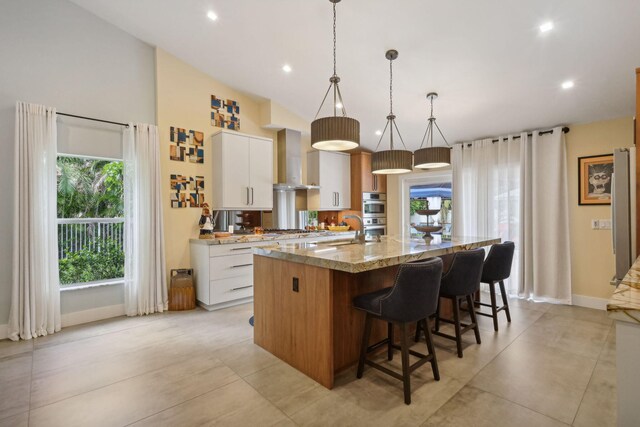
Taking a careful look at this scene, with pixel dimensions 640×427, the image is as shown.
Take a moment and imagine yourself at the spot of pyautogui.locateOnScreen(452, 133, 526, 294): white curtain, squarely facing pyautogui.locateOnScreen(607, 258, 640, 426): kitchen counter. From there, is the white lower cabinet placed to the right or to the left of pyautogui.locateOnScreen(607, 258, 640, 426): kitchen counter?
right

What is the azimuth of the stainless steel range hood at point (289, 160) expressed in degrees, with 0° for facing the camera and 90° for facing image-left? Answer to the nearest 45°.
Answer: approximately 315°

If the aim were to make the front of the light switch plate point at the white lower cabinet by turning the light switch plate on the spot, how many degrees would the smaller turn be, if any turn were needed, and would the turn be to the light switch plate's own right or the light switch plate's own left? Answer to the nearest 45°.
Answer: approximately 45° to the light switch plate's own right

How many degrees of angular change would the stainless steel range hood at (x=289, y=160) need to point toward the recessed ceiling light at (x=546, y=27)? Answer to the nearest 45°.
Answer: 0° — it already faces it

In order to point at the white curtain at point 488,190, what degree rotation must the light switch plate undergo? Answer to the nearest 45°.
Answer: approximately 90° to its right

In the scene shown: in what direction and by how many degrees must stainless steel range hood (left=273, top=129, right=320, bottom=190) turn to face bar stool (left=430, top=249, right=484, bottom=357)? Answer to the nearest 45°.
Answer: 0° — it already faces it
